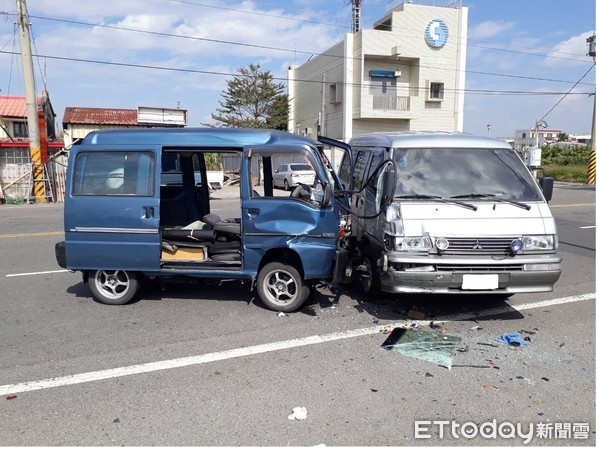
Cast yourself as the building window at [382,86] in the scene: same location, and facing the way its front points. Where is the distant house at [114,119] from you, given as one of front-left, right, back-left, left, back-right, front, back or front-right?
right

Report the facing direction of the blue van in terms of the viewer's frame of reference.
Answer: facing to the right of the viewer

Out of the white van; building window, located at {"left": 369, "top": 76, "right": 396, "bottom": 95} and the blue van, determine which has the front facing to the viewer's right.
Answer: the blue van

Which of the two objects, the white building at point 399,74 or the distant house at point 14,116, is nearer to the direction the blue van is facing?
the white building

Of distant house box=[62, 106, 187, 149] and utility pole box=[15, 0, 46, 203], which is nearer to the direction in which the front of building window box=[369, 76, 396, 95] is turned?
the utility pole

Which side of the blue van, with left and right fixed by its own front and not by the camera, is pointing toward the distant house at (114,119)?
left

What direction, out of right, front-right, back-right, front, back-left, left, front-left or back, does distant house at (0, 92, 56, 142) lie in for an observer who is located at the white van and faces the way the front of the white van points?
back-right

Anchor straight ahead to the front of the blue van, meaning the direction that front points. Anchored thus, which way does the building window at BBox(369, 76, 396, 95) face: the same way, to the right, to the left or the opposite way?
to the right

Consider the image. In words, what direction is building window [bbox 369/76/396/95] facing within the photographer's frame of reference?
facing the viewer

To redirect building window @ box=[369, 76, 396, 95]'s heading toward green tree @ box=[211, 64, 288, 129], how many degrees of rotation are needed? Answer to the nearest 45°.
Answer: approximately 135° to its right

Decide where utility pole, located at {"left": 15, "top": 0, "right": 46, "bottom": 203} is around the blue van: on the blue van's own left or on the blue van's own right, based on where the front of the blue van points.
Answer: on the blue van's own left

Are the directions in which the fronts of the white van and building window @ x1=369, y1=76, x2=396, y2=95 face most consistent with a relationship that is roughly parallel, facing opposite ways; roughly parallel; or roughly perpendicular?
roughly parallel

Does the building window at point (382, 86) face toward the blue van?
yes

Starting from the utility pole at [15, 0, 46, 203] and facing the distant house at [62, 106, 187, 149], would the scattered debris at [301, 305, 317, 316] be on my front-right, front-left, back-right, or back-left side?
back-right

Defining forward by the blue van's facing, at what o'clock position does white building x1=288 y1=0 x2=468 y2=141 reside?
The white building is roughly at 10 o'clock from the blue van.

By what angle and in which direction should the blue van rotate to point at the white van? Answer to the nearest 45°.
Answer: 0° — it already faces it

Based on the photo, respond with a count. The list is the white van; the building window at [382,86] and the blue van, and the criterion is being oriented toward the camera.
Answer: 2

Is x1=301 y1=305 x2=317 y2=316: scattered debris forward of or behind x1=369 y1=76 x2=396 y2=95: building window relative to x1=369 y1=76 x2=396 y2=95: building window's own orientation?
forward

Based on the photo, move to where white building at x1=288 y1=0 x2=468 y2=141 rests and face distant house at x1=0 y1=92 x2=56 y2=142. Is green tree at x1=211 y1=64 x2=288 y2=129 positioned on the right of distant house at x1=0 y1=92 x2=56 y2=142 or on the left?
right
